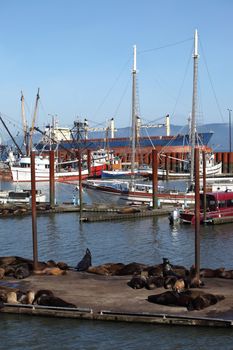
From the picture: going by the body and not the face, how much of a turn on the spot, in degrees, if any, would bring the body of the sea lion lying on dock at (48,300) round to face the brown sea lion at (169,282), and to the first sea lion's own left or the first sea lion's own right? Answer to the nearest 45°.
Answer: approximately 180°

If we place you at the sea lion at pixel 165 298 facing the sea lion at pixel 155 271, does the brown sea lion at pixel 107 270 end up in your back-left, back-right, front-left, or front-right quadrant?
front-left

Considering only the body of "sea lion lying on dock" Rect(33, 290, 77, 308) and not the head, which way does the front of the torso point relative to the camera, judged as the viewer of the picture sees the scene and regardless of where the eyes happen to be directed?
to the viewer's left

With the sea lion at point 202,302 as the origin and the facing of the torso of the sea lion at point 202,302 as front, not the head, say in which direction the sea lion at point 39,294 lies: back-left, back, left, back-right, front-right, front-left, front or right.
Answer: front-right

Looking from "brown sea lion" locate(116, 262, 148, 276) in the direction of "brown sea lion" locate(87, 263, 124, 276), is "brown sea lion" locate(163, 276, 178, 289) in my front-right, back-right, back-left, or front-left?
back-left

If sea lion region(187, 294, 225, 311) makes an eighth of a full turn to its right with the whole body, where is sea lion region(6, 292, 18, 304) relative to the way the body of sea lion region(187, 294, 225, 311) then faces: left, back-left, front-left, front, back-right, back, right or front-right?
front

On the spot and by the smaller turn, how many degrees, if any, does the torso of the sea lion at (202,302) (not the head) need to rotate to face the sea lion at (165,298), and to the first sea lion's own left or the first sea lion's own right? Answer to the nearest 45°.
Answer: approximately 45° to the first sea lion's own right

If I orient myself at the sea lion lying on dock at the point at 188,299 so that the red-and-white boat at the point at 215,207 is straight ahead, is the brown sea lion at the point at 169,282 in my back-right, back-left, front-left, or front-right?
front-left

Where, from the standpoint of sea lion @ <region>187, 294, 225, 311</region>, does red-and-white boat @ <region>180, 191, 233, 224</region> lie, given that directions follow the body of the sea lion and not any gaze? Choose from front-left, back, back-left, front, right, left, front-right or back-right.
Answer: back-right
